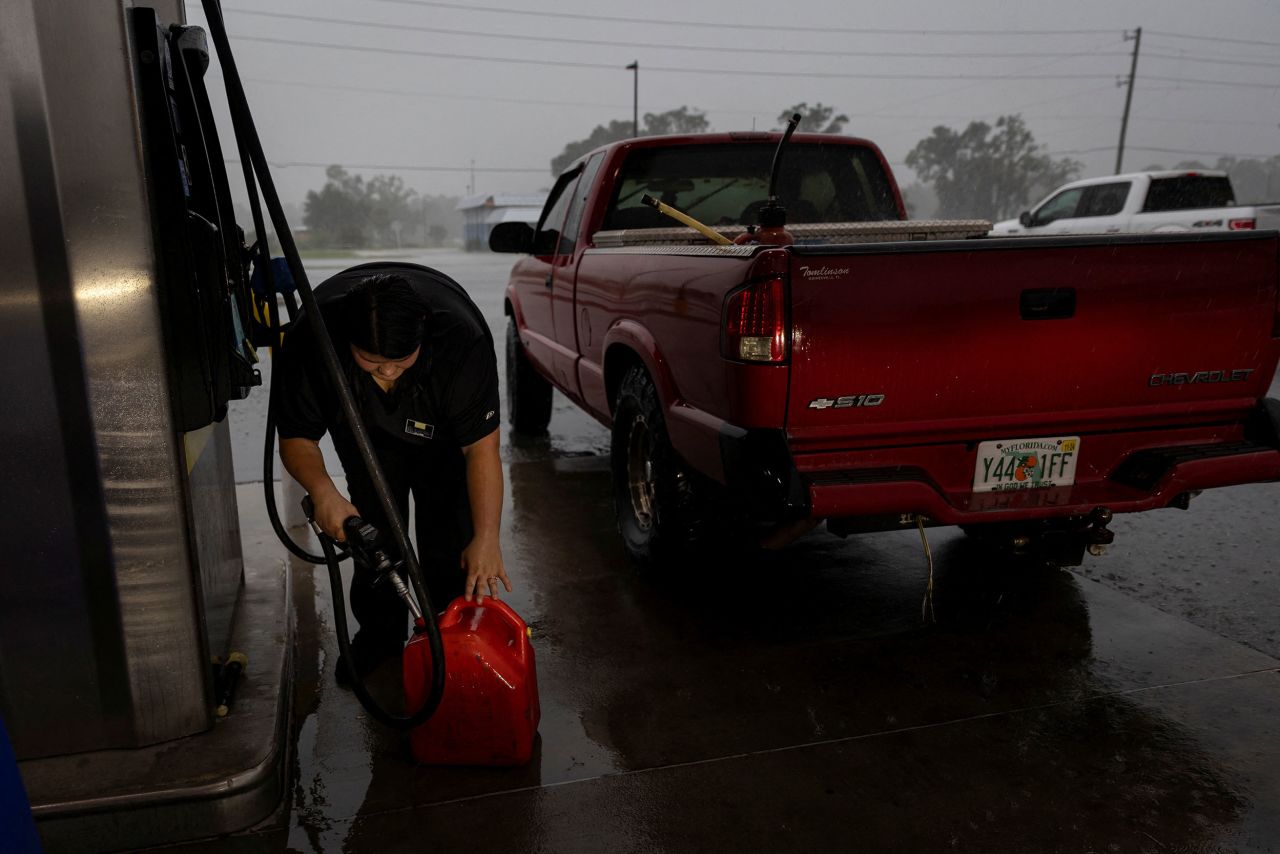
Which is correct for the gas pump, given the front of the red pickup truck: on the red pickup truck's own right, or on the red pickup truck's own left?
on the red pickup truck's own left

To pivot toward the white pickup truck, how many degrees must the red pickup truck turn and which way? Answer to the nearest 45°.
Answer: approximately 45° to its right

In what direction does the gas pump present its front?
to the viewer's right

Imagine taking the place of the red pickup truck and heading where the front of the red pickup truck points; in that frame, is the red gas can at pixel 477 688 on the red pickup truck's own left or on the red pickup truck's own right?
on the red pickup truck's own left

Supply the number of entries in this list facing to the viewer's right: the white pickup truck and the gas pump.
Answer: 1

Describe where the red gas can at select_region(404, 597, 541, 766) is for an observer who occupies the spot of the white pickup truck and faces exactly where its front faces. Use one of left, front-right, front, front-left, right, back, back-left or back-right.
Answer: back-left

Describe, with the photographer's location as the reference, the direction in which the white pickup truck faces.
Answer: facing away from the viewer and to the left of the viewer

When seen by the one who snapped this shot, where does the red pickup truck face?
facing away from the viewer and to the left of the viewer

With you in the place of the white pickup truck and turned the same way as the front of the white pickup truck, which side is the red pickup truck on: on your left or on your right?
on your left

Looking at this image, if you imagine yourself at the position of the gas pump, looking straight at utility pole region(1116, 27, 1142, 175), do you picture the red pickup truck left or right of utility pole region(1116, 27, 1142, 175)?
right
